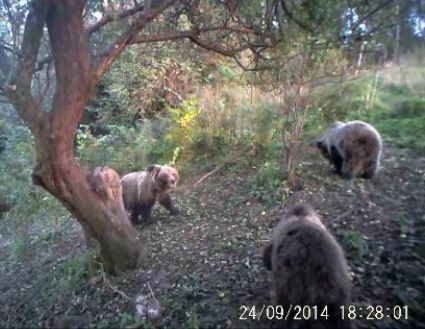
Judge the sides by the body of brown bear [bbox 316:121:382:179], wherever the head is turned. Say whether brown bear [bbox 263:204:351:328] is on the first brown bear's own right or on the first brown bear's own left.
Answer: on the first brown bear's own left

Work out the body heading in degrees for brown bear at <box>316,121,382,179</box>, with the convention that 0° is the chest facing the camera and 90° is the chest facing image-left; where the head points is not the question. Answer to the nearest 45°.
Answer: approximately 135°

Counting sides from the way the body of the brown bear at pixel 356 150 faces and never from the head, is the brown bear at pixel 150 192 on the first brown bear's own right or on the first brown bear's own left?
on the first brown bear's own left

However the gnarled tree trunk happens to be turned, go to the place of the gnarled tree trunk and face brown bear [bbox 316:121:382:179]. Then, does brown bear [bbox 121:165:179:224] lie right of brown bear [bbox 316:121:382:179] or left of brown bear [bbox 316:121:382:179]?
left

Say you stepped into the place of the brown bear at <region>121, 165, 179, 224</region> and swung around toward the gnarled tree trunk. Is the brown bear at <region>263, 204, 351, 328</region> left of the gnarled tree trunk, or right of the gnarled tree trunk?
left

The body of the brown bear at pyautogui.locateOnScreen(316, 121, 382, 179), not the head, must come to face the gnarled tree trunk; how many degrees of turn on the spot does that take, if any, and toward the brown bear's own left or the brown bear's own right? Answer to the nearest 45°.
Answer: approximately 90° to the brown bear's own left
